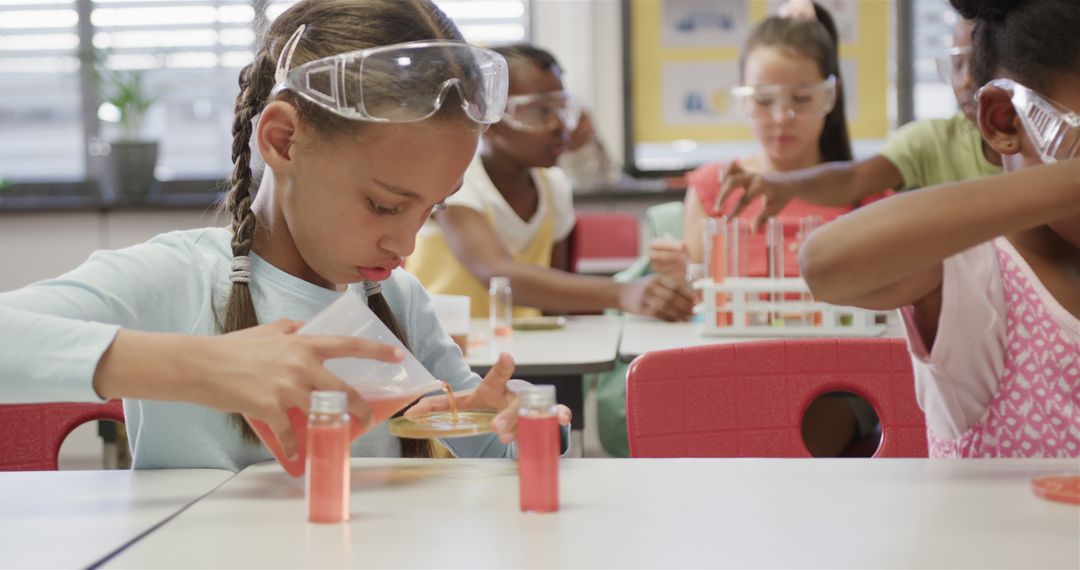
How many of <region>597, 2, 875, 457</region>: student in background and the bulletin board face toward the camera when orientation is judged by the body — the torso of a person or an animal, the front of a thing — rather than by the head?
2

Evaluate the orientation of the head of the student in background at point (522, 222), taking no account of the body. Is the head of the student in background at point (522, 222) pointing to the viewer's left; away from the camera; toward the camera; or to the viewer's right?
to the viewer's right

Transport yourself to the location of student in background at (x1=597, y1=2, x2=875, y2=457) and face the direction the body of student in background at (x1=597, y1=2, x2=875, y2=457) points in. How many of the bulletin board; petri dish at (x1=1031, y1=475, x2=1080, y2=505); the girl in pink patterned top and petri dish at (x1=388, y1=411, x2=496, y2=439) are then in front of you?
3

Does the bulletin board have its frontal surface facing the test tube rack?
yes

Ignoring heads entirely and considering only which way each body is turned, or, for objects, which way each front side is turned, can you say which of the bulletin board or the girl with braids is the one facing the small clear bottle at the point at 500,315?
the bulletin board

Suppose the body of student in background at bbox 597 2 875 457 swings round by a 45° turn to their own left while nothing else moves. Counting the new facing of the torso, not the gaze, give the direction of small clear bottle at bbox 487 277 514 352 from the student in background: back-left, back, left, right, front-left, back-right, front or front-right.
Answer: right

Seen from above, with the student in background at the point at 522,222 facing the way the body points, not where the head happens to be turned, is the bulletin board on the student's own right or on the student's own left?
on the student's own left

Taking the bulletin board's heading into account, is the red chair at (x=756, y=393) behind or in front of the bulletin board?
in front

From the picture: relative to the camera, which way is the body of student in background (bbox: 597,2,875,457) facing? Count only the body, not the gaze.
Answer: toward the camera

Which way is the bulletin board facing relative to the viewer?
toward the camera

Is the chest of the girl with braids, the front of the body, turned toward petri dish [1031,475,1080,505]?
yes

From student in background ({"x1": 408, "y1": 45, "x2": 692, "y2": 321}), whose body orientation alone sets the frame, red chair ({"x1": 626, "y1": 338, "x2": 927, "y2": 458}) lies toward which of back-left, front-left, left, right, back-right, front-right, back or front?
front-right

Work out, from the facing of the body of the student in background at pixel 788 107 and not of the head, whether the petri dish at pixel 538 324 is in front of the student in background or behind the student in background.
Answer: in front

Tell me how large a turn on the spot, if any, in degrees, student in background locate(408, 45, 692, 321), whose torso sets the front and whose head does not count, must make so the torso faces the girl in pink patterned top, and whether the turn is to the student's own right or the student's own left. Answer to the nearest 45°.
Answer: approximately 45° to the student's own right

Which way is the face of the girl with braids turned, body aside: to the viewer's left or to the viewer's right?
to the viewer's right

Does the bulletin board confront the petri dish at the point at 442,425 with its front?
yes
